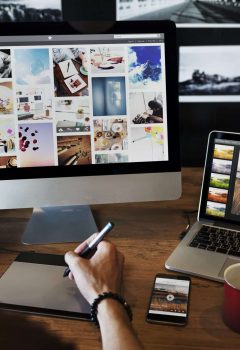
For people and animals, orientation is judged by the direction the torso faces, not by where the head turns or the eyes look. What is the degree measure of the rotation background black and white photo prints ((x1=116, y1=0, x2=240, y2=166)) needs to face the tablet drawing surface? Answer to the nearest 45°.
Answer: approximately 45° to its right

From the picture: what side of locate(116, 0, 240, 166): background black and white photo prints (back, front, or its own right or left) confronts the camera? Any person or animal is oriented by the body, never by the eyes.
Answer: front

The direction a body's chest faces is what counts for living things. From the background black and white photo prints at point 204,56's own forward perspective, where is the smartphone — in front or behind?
in front

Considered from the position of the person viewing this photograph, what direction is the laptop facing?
facing the viewer and to the left of the viewer

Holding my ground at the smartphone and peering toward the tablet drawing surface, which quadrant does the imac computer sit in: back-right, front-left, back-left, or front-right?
front-right

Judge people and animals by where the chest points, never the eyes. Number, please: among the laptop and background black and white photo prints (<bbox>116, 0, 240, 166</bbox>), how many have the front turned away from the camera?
0
